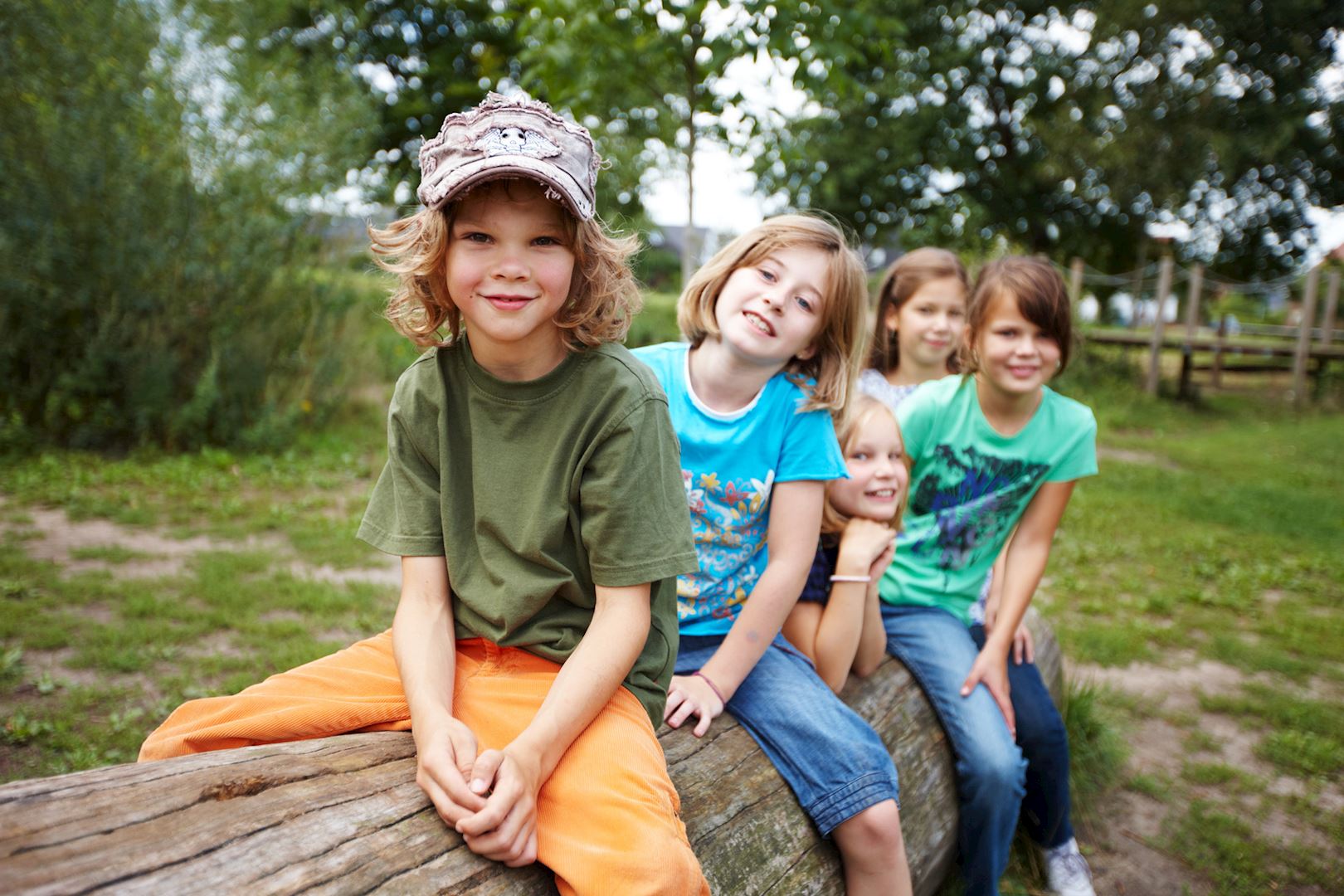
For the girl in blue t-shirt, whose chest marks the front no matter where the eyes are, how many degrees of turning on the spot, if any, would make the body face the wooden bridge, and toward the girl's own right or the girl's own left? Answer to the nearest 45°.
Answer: approximately 135° to the girl's own left

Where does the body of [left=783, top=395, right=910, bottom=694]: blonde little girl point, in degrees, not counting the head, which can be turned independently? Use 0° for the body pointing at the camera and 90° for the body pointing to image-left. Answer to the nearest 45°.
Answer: approximately 315°

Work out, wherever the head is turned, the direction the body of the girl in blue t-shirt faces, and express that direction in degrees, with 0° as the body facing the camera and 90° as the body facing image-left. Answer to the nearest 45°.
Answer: approximately 0°

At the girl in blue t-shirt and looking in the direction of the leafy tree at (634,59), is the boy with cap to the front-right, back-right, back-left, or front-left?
back-left

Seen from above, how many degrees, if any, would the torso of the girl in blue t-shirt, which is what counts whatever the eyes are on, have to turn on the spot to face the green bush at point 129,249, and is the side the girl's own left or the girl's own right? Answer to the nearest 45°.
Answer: approximately 135° to the girl's own right

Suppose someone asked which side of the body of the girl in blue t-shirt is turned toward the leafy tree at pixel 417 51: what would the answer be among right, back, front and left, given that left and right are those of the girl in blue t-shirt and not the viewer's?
back

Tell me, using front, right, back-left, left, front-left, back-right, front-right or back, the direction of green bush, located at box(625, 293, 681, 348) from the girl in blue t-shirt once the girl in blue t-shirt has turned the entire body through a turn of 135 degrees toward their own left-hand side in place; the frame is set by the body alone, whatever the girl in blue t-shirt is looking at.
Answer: front-left

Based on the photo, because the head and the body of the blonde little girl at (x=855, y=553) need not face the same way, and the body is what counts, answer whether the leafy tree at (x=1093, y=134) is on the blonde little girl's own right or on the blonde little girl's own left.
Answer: on the blonde little girl's own left

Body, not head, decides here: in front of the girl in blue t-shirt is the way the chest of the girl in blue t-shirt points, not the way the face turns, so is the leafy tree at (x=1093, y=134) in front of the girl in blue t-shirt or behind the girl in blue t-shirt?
behind
